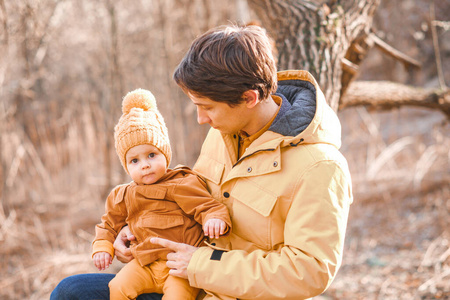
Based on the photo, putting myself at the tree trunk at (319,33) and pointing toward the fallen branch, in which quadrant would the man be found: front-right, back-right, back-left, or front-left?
back-right

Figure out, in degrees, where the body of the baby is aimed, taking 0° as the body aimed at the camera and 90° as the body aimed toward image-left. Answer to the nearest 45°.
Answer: approximately 0°

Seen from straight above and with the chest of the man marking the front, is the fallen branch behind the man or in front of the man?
behind

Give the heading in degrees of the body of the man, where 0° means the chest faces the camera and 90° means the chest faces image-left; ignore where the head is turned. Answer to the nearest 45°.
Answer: approximately 45°

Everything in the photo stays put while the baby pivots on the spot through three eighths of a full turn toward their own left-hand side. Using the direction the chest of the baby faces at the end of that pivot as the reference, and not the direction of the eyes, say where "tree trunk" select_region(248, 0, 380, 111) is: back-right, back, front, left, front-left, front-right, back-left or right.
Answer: front
